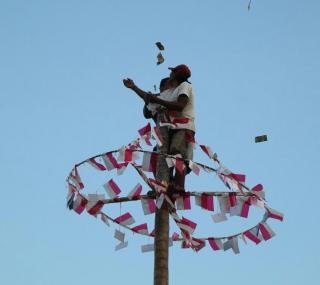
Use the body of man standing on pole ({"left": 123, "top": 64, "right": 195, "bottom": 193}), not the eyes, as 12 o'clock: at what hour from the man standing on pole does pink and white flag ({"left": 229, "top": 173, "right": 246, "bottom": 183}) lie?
The pink and white flag is roughly at 5 o'clock from the man standing on pole.

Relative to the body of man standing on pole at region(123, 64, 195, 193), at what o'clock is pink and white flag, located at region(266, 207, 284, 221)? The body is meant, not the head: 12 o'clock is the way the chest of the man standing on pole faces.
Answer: The pink and white flag is roughly at 5 o'clock from the man standing on pole.

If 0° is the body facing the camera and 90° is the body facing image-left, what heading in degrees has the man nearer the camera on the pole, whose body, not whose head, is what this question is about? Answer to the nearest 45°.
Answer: approximately 90°
